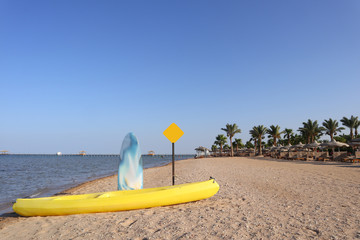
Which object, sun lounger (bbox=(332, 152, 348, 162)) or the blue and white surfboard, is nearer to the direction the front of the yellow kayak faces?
the sun lounger

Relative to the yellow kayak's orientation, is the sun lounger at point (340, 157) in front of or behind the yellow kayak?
in front

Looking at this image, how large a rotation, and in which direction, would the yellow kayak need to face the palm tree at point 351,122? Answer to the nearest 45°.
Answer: approximately 45° to its left

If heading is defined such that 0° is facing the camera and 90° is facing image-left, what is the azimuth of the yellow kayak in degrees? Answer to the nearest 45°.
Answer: approximately 270°

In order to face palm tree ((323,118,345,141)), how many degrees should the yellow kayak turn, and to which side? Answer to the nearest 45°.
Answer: approximately 45° to its left

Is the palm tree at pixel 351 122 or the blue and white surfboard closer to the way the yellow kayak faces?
the palm tree

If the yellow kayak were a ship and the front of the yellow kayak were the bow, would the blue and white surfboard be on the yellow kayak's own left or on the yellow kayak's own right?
on the yellow kayak's own left

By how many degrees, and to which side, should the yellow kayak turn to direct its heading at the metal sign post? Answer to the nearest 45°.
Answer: approximately 45° to its left

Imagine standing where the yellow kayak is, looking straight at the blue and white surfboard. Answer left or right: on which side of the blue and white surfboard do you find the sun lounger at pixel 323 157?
right
